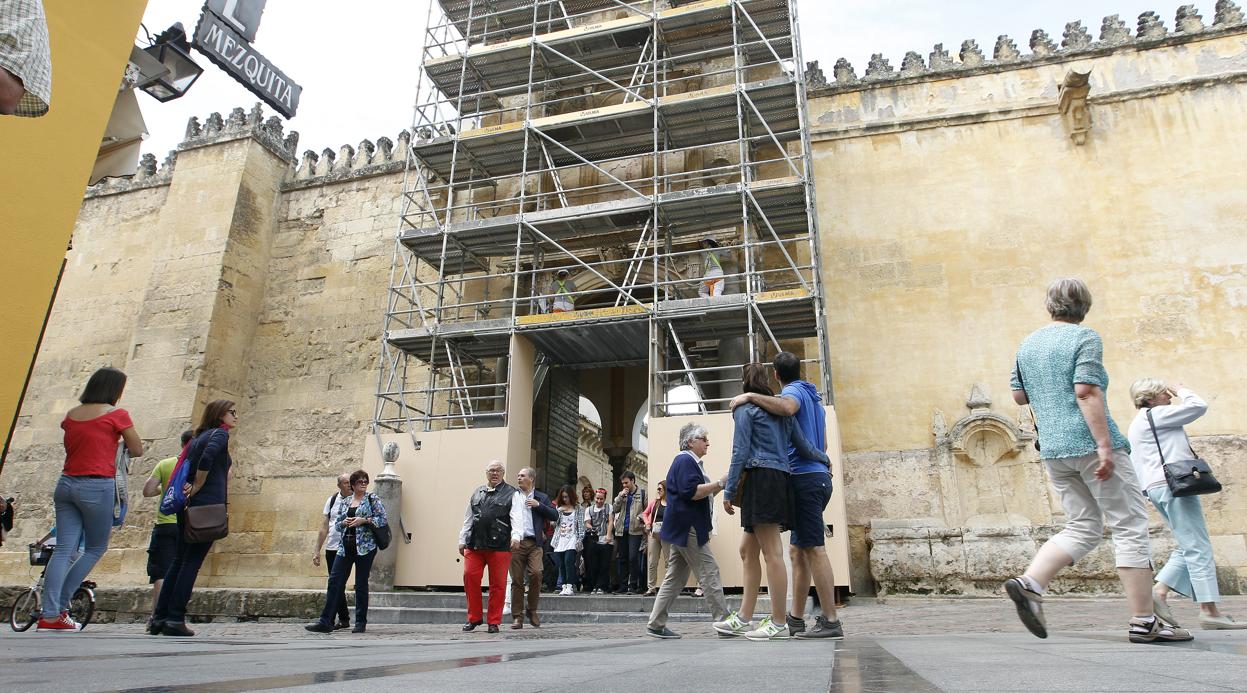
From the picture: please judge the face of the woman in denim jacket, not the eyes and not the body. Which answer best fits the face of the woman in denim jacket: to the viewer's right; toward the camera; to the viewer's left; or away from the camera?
away from the camera

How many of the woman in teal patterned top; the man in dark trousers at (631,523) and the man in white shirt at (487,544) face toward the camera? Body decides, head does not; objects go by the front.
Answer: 2

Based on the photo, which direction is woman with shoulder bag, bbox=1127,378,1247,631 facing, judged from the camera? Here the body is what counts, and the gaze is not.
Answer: to the viewer's right

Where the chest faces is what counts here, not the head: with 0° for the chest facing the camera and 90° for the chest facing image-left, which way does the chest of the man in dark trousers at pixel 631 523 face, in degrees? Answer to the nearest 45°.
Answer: approximately 0°

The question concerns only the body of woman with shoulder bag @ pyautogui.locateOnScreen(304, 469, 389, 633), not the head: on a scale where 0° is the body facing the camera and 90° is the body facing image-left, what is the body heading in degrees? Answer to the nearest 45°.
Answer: approximately 45°

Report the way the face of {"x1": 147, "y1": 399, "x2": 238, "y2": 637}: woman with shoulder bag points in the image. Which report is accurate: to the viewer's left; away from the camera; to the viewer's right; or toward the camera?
to the viewer's right
